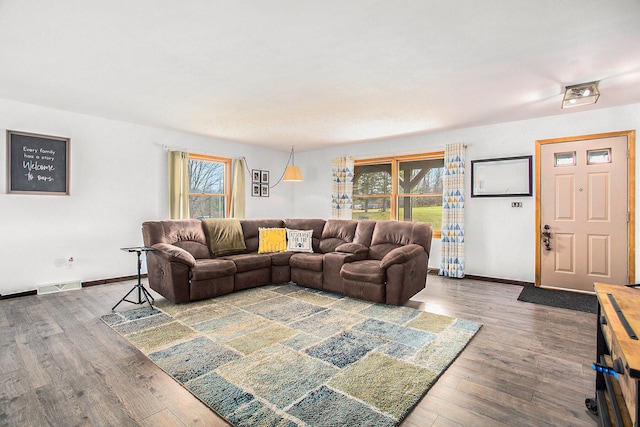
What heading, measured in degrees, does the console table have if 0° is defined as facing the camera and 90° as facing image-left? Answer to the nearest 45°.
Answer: approximately 90°

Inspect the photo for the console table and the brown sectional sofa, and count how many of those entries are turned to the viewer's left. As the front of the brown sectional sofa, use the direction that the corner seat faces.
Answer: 1

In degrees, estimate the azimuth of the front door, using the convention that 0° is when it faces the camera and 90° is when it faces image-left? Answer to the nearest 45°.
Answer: approximately 0°
